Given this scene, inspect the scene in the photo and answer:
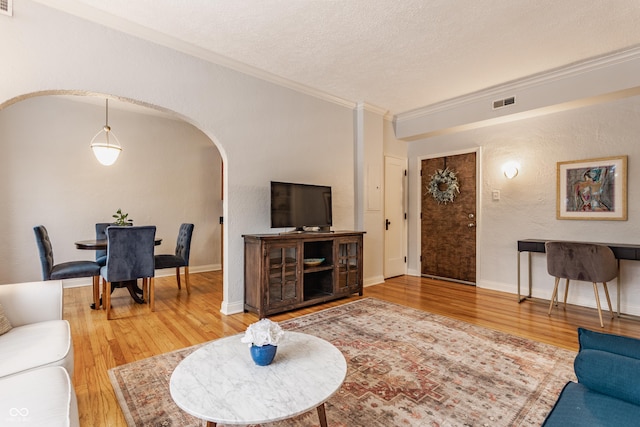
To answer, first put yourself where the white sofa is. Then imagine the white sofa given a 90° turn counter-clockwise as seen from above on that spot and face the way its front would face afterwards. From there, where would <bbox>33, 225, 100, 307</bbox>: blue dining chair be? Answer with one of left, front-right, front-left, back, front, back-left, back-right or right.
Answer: front

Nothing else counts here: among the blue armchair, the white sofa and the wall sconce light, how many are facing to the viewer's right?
1

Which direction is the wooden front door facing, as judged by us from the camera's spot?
facing the viewer and to the left of the viewer

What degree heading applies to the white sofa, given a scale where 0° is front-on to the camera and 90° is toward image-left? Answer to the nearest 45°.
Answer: approximately 270°

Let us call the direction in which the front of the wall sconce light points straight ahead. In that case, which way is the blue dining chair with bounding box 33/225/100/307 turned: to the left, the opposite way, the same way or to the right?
the opposite way

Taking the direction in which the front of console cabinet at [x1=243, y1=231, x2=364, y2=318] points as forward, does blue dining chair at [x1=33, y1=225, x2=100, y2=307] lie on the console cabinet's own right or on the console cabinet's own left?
on the console cabinet's own right

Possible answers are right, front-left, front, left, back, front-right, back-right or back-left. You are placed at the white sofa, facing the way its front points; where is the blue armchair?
front-right

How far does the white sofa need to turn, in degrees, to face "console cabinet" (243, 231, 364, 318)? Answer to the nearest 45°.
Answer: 0° — it already faces it

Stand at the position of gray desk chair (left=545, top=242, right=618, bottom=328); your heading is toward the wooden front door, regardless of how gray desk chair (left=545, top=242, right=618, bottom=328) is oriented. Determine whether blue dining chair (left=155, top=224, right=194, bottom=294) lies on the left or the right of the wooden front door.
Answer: left

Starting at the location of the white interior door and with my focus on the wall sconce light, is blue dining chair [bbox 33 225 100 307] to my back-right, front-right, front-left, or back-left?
back-right

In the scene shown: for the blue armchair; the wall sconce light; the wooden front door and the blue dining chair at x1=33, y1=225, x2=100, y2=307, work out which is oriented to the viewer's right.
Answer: the blue dining chair

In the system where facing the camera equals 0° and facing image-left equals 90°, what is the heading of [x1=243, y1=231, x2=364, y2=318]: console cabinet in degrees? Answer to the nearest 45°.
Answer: approximately 315°

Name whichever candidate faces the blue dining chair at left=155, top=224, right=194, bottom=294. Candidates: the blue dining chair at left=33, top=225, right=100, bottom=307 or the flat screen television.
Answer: the blue dining chair at left=33, top=225, right=100, bottom=307

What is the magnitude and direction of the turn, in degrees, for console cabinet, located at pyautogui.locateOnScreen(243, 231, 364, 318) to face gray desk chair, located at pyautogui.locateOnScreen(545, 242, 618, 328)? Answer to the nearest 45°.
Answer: approximately 45° to its left

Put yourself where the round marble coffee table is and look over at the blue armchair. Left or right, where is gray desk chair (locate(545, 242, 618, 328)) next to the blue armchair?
left

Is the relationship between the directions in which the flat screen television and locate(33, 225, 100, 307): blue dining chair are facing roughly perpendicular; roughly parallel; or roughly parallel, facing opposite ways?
roughly perpendicular

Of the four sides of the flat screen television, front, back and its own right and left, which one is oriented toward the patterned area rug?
front

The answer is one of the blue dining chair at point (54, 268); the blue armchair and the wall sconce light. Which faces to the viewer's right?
the blue dining chair

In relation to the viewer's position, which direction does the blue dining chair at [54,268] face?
facing to the right of the viewer
